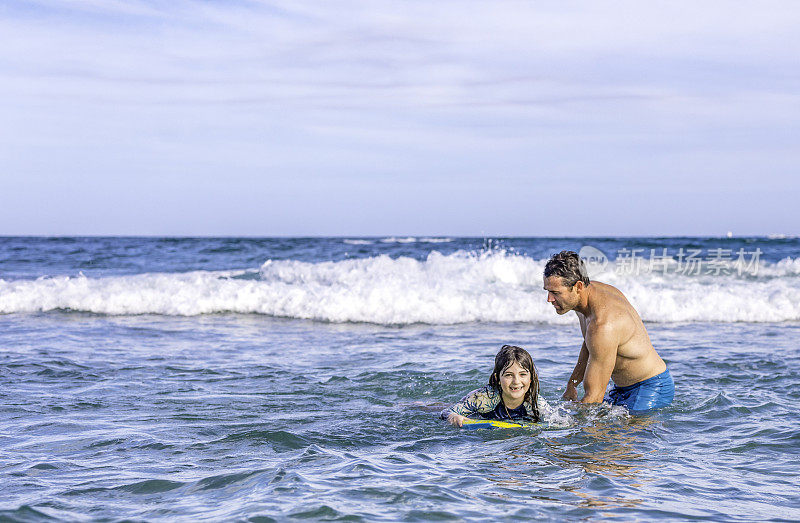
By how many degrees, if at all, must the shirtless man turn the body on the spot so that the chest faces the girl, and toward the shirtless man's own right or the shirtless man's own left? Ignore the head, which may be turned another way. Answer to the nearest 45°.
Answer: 0° — they already face them

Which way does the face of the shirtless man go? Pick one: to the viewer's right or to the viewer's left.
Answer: to the viewer's left

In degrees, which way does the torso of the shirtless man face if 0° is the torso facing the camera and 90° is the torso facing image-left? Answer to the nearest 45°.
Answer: approximately 90°
